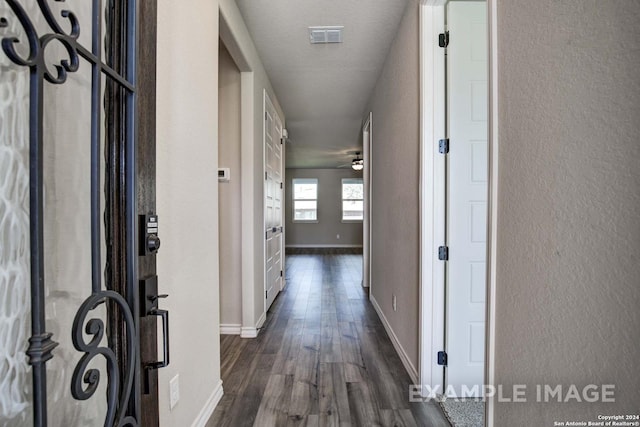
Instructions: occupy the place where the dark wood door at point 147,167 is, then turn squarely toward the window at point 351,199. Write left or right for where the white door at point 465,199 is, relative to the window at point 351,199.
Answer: right

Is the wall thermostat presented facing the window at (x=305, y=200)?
no

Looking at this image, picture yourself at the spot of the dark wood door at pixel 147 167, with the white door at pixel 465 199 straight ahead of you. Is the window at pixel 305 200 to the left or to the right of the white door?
left

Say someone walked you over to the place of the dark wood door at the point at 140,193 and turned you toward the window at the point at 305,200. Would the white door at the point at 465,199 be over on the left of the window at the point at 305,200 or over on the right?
right
